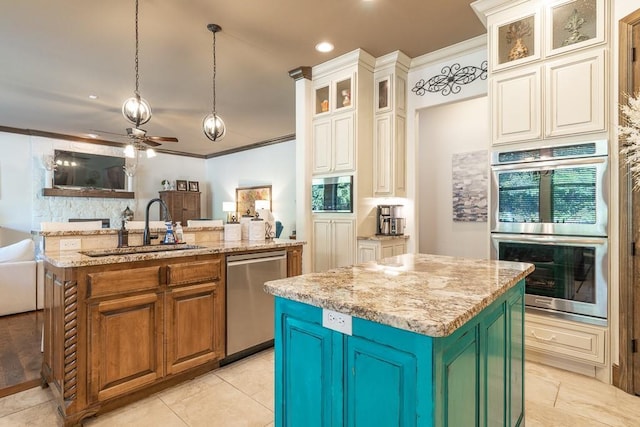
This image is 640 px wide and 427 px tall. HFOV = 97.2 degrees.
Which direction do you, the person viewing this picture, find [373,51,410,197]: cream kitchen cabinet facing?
facing the viewer and to the left of the viewer

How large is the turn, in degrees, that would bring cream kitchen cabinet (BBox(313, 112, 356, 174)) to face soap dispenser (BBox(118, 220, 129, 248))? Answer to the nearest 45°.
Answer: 0° — it already faces it

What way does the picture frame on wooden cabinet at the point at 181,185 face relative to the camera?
toward the camera

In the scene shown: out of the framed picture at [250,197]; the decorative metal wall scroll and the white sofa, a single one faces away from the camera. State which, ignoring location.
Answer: the white sofa

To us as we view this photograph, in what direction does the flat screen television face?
facing the viewer and to the right of the viewer

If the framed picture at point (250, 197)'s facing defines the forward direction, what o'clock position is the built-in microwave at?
The built-in microwave is roughly at 10 o'clock from the framed picture.

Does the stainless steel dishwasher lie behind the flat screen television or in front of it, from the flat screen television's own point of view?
in front

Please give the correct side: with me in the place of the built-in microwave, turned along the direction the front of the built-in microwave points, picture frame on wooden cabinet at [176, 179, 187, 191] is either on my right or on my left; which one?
on my right

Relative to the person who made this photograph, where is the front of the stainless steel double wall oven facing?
facing the viewer

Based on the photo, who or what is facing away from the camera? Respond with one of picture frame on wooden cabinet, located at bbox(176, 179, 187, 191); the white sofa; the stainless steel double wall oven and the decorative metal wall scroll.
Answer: the white sofa

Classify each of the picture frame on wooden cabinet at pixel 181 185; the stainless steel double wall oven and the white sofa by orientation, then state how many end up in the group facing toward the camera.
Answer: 2

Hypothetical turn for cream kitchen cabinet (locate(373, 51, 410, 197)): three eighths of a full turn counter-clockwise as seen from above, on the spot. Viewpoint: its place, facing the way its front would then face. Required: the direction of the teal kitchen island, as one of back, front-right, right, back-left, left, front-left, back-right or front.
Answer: right

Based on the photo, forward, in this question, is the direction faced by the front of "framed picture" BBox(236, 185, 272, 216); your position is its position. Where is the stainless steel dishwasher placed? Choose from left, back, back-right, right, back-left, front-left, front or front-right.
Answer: front-left

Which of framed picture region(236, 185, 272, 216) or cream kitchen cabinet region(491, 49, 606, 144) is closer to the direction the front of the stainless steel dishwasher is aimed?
the cream kitchen cabinet
